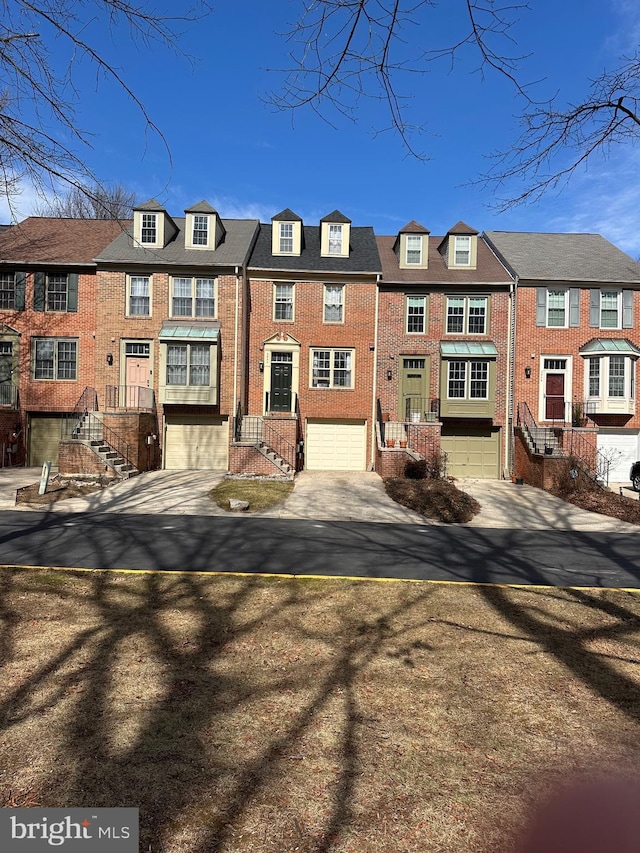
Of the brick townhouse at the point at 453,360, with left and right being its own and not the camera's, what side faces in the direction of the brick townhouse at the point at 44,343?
right

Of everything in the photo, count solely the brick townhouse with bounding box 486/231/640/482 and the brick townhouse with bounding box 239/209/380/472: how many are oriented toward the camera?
2

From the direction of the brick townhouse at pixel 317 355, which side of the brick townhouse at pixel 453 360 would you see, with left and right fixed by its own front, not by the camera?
right

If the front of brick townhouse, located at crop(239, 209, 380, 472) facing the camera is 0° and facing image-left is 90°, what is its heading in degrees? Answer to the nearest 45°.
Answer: approximately 0°

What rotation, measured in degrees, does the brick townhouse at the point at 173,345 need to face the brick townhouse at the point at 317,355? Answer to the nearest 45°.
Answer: approximately 90° to its left
